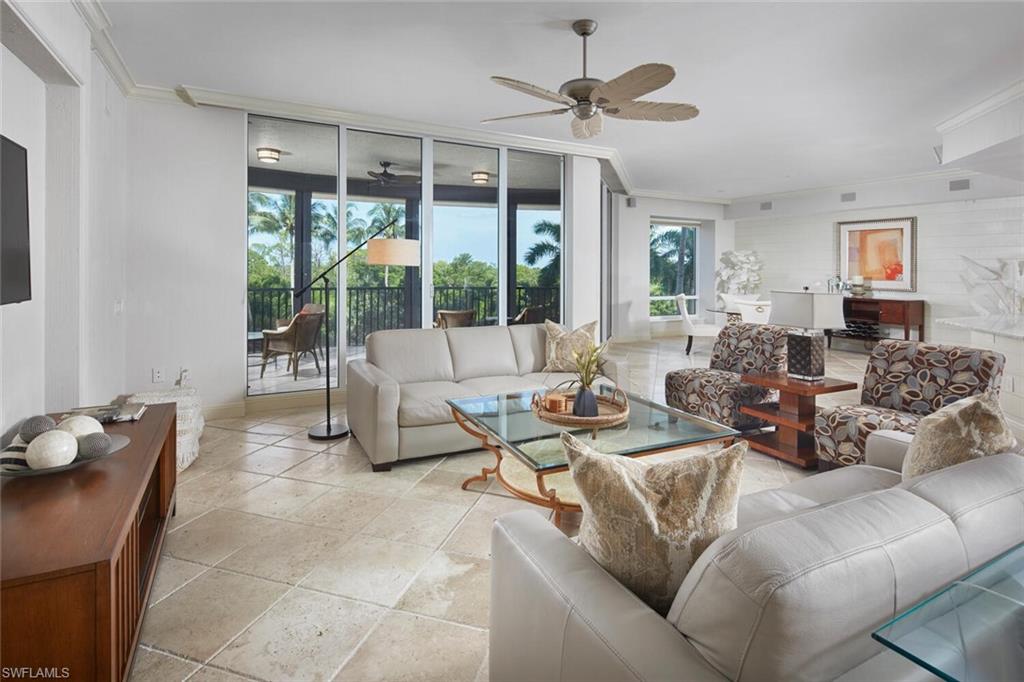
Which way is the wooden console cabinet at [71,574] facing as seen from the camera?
to the viewer's right

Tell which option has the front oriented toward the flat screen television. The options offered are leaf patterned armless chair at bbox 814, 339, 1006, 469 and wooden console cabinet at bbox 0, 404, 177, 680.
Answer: the leaf patterned armless chair

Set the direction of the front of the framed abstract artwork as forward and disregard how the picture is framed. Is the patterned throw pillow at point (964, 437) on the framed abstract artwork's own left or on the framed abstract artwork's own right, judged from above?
on the framed abstract artwork's own left

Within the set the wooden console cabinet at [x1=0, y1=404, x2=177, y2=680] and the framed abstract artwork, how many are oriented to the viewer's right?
1

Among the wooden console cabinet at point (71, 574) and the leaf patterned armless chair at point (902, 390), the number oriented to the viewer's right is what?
1

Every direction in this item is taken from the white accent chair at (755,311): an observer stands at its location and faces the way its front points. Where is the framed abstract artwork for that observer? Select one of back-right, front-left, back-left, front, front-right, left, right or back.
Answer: right

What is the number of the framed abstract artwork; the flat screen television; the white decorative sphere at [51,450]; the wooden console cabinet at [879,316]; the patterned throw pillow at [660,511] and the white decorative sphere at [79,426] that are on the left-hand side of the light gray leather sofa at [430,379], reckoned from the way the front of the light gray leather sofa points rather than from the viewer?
2

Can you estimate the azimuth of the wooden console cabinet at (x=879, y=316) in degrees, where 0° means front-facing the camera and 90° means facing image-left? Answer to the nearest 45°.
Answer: approximately 45°

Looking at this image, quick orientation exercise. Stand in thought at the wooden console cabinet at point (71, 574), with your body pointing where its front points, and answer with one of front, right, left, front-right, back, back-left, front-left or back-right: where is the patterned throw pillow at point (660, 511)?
front-right

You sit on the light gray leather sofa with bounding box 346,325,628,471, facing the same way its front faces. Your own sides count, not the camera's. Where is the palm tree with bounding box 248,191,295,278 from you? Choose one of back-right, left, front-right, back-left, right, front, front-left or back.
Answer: back

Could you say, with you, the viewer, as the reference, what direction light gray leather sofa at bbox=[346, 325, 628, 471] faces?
facing the viewer and to the right of the viewer
